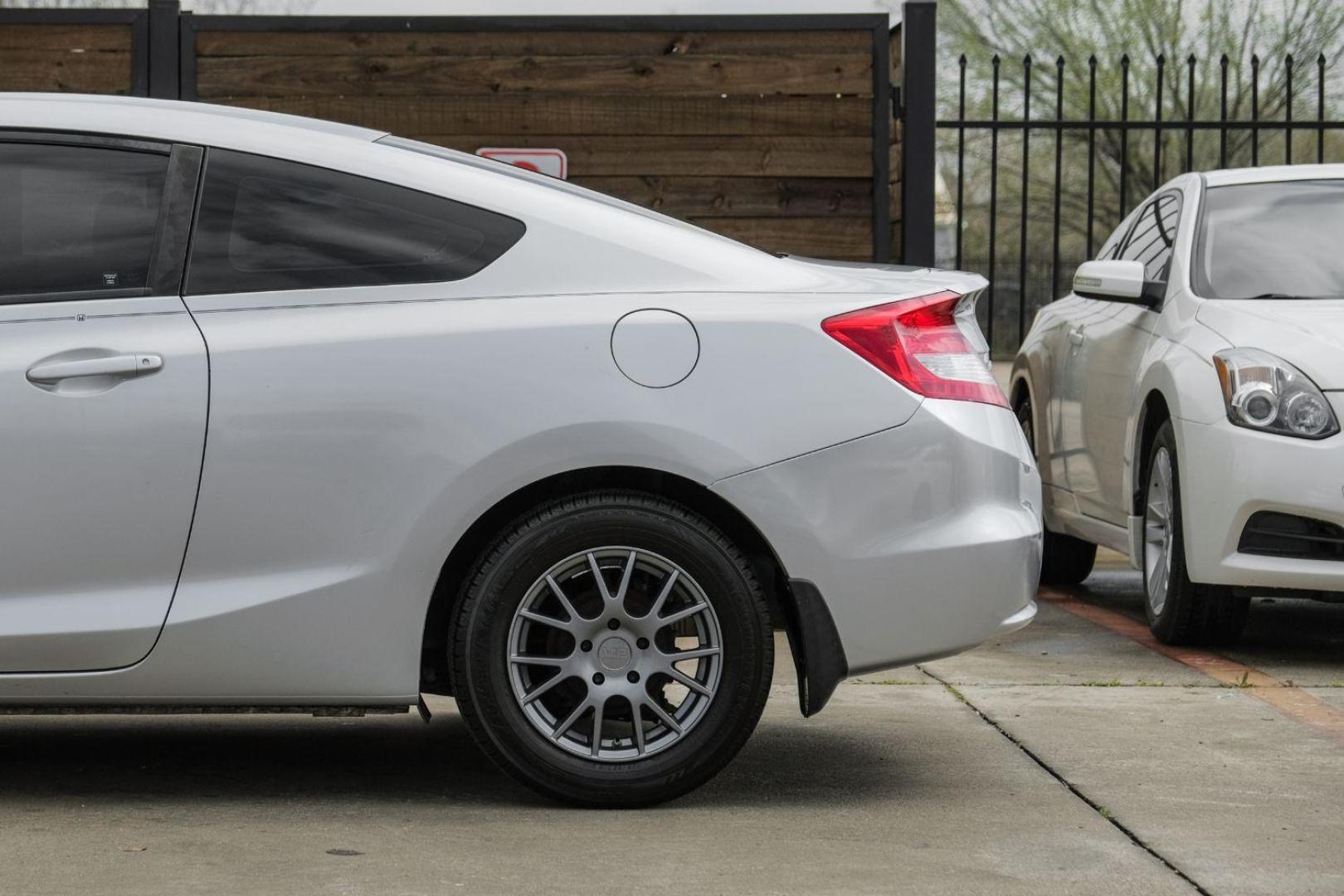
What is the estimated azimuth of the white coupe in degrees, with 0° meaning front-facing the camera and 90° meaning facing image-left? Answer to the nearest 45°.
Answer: approximately 0°

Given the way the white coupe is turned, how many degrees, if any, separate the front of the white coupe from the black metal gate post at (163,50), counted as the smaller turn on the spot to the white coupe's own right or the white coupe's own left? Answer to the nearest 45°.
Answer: approximately 90° to the white coupe's own right

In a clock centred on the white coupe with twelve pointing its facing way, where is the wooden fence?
The wooden fence is roughly at 4 o'clock from the white coupe.

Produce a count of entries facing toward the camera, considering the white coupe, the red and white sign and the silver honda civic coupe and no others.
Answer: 2

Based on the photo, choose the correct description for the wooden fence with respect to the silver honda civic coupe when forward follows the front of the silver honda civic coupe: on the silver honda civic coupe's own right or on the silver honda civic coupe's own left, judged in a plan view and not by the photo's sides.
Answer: on the silver honda civic coupe's own right

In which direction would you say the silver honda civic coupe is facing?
to the viewer's left

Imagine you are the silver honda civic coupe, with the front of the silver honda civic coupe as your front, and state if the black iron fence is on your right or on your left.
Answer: on your right

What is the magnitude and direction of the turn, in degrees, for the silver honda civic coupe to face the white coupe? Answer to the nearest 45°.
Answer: approximately 135° to its right

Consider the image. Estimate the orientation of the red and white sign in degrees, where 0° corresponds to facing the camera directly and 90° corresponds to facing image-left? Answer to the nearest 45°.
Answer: approximately 0°

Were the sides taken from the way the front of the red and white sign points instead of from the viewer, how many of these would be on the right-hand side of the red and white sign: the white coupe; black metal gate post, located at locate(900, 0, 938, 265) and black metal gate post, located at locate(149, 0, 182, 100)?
1

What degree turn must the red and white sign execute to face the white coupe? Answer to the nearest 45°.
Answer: approximately 45° to its left

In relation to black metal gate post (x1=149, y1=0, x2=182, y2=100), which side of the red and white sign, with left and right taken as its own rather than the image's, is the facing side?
right

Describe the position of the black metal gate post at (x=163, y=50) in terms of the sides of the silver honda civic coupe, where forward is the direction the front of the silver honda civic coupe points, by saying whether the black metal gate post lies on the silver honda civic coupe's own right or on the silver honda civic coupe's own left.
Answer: on the silver honda civic coupe's own right
